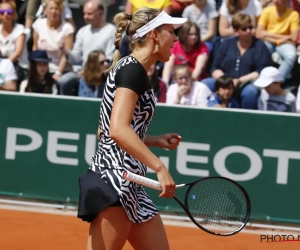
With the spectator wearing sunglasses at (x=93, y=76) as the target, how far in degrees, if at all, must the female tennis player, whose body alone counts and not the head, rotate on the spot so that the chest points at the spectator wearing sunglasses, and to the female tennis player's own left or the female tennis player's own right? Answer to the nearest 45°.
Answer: approximately 90° to the female tennis player's own left

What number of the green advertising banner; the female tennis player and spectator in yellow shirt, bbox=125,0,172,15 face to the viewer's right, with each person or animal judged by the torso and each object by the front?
1

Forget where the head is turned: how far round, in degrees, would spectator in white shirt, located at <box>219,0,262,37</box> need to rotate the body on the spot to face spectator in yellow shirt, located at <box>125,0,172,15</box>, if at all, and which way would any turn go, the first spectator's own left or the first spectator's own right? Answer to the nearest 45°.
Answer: approximately 90° to the first spectator's own right

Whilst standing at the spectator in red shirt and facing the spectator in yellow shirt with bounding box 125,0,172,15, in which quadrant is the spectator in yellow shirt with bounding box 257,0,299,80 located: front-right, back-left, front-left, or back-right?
back-right

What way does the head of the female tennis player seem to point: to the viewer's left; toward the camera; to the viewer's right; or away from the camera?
to the viewer's right

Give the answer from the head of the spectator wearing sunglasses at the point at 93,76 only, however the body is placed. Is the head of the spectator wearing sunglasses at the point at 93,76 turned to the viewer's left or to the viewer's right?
to the viewer's right

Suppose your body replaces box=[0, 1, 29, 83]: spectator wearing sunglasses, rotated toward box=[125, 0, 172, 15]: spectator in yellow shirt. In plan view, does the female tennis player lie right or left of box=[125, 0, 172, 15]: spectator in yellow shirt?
right

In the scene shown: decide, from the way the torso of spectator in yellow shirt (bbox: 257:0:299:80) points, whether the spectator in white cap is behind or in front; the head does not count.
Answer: in front

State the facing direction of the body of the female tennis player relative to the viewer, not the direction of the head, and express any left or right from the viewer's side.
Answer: facing to the right of the viewer

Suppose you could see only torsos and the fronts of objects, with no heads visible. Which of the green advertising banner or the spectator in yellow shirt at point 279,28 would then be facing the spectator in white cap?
the spectator in yellow shirt
